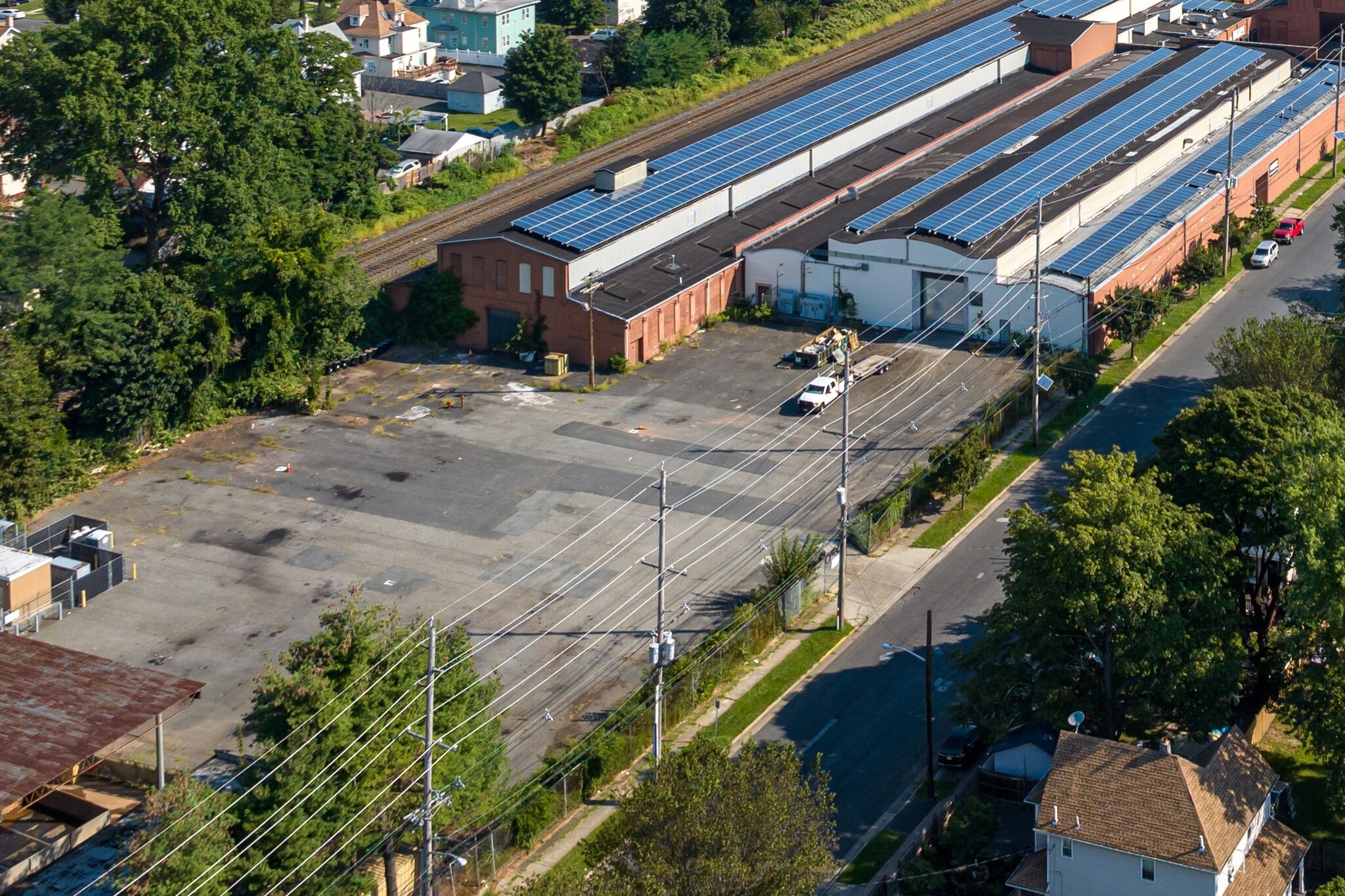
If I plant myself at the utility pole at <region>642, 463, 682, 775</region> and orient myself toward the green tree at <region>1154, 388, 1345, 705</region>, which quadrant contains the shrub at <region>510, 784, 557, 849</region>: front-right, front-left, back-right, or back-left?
back-right

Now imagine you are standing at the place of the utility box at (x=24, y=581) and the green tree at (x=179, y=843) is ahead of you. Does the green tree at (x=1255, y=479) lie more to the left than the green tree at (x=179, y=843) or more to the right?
left
